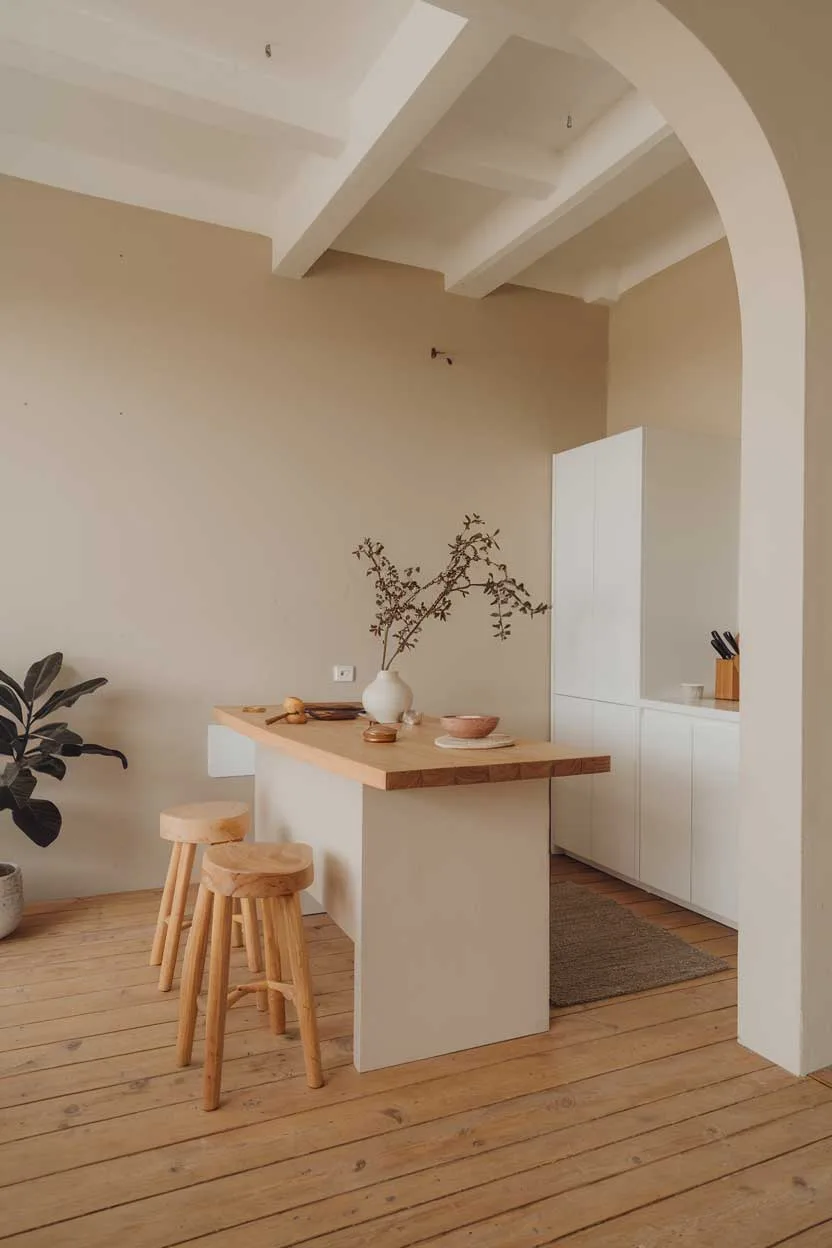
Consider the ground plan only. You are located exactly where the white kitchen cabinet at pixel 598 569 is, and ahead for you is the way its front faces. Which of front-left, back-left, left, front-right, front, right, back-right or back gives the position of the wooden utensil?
front

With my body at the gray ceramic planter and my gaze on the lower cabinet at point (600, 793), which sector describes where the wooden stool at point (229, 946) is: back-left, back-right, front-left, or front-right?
front-right

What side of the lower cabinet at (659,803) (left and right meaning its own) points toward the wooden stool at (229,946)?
front

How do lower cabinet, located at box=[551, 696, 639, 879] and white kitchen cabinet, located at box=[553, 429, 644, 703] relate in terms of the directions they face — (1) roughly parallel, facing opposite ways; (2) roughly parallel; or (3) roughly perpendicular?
roughly parallel

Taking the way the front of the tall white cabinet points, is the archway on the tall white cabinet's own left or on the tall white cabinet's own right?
on the tall white cabinet's own left

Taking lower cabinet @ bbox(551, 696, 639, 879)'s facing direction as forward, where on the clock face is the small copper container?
The small copper container is roughly at 11 o'clock from the lower cabinet.

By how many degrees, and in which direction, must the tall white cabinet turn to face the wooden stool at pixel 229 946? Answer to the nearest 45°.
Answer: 0° — it already faces it

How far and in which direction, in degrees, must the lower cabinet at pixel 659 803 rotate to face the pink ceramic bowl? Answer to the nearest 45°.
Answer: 0° — it already faces it

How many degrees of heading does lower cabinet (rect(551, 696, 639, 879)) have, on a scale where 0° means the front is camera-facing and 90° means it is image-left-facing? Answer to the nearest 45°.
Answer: approximately 45°

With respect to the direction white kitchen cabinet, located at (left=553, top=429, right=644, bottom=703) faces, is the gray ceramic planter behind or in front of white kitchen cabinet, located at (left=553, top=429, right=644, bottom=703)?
in front

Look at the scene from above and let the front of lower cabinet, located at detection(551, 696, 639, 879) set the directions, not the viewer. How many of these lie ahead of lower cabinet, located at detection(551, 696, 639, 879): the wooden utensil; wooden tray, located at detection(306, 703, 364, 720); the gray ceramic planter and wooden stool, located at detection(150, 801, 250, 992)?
4

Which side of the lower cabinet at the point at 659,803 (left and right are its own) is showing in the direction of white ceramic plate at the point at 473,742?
front

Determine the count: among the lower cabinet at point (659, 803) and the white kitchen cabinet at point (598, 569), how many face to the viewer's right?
0

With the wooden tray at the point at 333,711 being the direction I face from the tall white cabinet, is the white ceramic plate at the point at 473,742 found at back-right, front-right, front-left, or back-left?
front-left

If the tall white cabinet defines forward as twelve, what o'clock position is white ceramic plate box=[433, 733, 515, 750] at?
The white ceramic plate is roughly at 11 o'clock from the tall white cabinet.

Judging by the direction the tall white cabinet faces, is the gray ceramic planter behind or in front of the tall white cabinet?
in front

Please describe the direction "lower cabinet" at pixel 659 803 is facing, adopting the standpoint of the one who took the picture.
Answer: facing the viewer and to the left of the viewer
